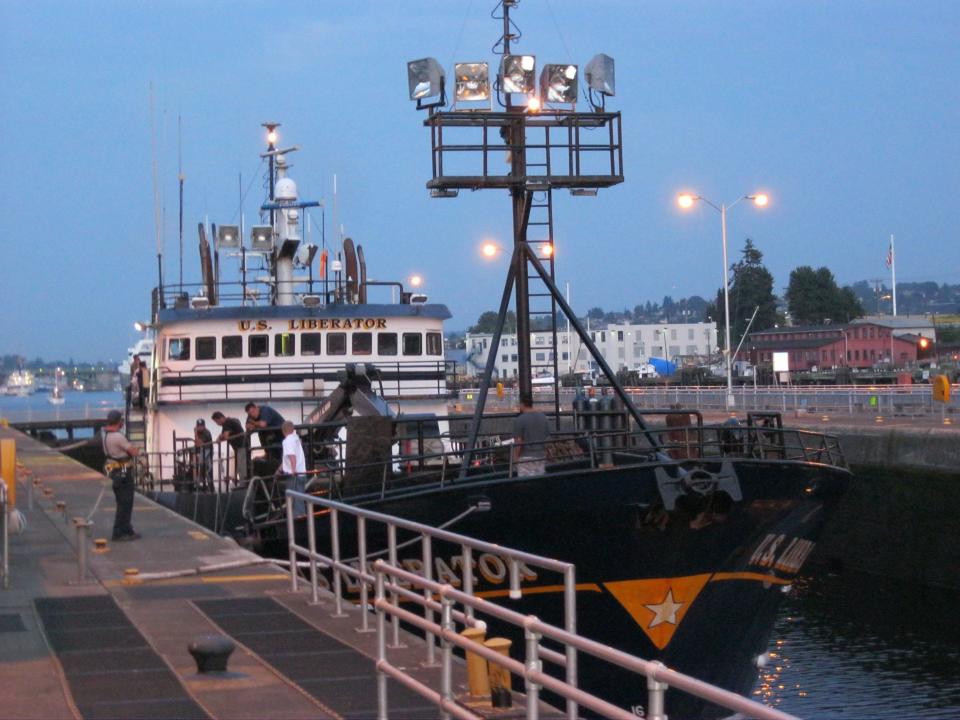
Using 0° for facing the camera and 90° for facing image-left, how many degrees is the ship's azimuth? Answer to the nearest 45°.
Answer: approximately 315°

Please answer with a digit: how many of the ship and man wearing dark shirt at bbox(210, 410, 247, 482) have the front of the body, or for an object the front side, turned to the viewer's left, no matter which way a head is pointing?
1

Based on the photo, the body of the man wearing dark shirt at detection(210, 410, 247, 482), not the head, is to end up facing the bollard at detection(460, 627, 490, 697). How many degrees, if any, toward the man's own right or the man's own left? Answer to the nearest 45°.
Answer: approximately 90° to the man's own left

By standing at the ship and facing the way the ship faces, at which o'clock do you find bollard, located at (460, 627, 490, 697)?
The bollard is roughly at 2 o'clock from the ship.

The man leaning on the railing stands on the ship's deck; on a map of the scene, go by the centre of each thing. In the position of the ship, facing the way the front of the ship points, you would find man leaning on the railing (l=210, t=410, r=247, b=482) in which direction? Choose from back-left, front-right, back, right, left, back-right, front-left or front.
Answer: back

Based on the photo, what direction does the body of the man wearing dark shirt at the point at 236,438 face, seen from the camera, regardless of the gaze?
to the viewer's left

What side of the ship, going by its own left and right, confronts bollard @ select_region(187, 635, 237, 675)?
right

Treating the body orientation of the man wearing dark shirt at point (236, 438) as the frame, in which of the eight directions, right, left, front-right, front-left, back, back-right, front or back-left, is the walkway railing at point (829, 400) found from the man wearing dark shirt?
back-right

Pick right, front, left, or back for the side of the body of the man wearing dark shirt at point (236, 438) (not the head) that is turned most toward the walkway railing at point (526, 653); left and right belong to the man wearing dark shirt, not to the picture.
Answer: left

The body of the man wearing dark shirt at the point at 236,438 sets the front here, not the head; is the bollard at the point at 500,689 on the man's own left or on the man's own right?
on the man's own left

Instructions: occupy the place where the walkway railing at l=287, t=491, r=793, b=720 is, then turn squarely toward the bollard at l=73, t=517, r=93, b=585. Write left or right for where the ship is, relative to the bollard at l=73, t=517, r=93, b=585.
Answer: right
